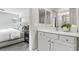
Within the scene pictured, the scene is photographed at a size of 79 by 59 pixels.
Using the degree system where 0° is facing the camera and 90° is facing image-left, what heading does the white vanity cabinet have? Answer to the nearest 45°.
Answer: approximately 45°

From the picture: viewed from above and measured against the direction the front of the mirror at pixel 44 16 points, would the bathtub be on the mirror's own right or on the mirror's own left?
on the mirror's own right
